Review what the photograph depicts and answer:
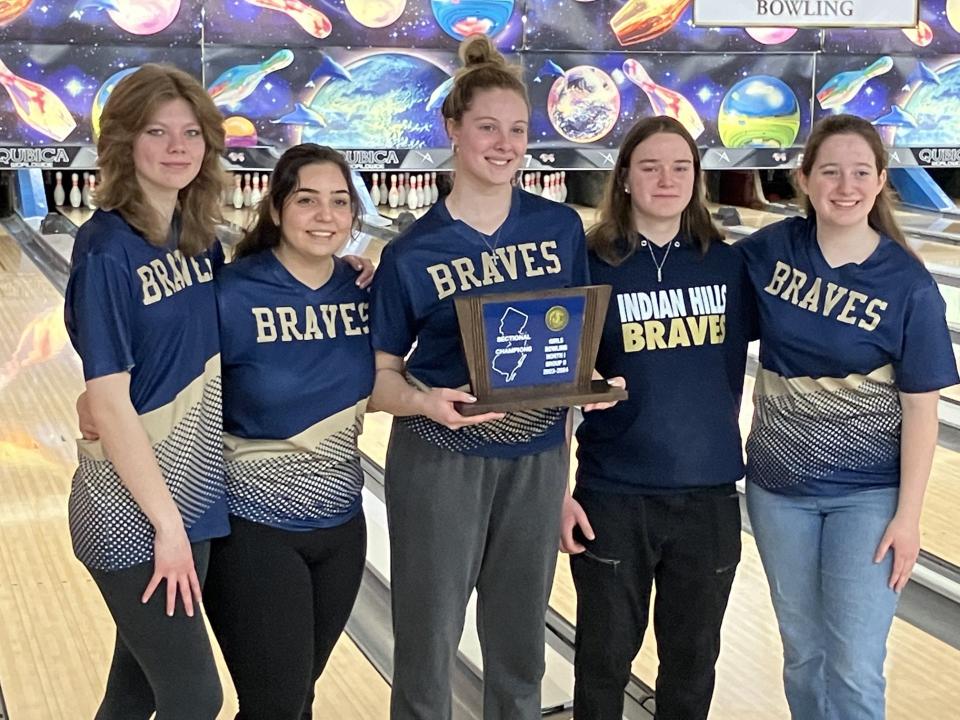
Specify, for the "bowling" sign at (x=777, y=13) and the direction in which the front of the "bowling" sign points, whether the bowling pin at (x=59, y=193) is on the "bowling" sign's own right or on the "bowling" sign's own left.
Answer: on the "bowling" sign's own right

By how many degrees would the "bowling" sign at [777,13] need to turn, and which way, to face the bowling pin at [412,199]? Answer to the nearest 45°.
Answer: approximately 135° to its right

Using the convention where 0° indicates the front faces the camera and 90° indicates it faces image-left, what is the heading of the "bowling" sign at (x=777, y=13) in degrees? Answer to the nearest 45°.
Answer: approximately 0°

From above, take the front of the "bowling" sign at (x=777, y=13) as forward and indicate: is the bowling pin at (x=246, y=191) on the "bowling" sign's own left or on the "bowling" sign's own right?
on the "bowling" sign's own right

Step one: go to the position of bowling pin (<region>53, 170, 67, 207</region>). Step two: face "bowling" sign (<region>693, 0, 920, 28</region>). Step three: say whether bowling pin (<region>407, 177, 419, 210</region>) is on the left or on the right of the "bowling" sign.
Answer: left

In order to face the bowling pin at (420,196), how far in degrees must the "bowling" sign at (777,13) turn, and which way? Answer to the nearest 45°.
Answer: approximately 135° to its right

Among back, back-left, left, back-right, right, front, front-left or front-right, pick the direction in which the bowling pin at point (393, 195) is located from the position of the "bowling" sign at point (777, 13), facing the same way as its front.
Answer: back-right
